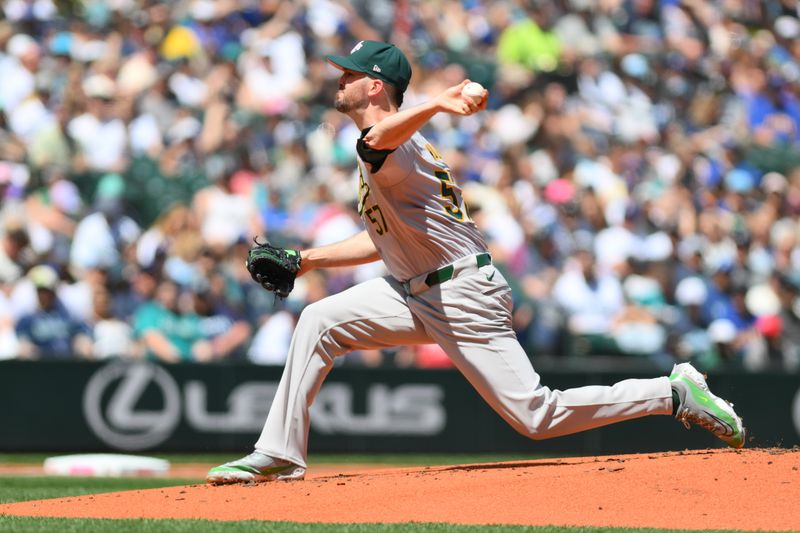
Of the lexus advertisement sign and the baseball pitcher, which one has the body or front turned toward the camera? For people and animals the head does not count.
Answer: the lexus advertisement sign

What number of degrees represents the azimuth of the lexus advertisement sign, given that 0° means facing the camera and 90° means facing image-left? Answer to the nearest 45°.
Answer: approximately 0°

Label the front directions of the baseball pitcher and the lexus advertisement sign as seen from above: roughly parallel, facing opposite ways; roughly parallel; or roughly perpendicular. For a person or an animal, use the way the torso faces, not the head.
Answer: roughly perpendicular

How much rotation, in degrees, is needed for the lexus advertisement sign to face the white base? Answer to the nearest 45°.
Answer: approximately 45° to its right

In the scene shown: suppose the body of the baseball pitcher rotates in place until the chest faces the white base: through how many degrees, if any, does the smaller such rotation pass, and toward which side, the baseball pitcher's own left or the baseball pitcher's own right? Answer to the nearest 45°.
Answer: approximately 45° to the baseball pitcher's own right

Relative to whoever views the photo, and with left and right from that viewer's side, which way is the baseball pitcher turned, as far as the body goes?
facing to the left of the viewer

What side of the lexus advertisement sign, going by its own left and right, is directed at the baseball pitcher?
front

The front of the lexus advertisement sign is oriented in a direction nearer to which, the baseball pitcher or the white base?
the baseball pitcher

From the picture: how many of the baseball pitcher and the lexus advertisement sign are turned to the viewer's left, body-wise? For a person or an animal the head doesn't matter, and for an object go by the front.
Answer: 1

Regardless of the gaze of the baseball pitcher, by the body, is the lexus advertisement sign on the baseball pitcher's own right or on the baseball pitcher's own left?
on the baseball pitcher's own right

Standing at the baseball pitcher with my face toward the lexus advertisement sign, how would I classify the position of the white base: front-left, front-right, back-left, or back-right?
front-left

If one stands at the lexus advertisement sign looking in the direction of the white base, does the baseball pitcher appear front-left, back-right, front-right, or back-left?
front-left
